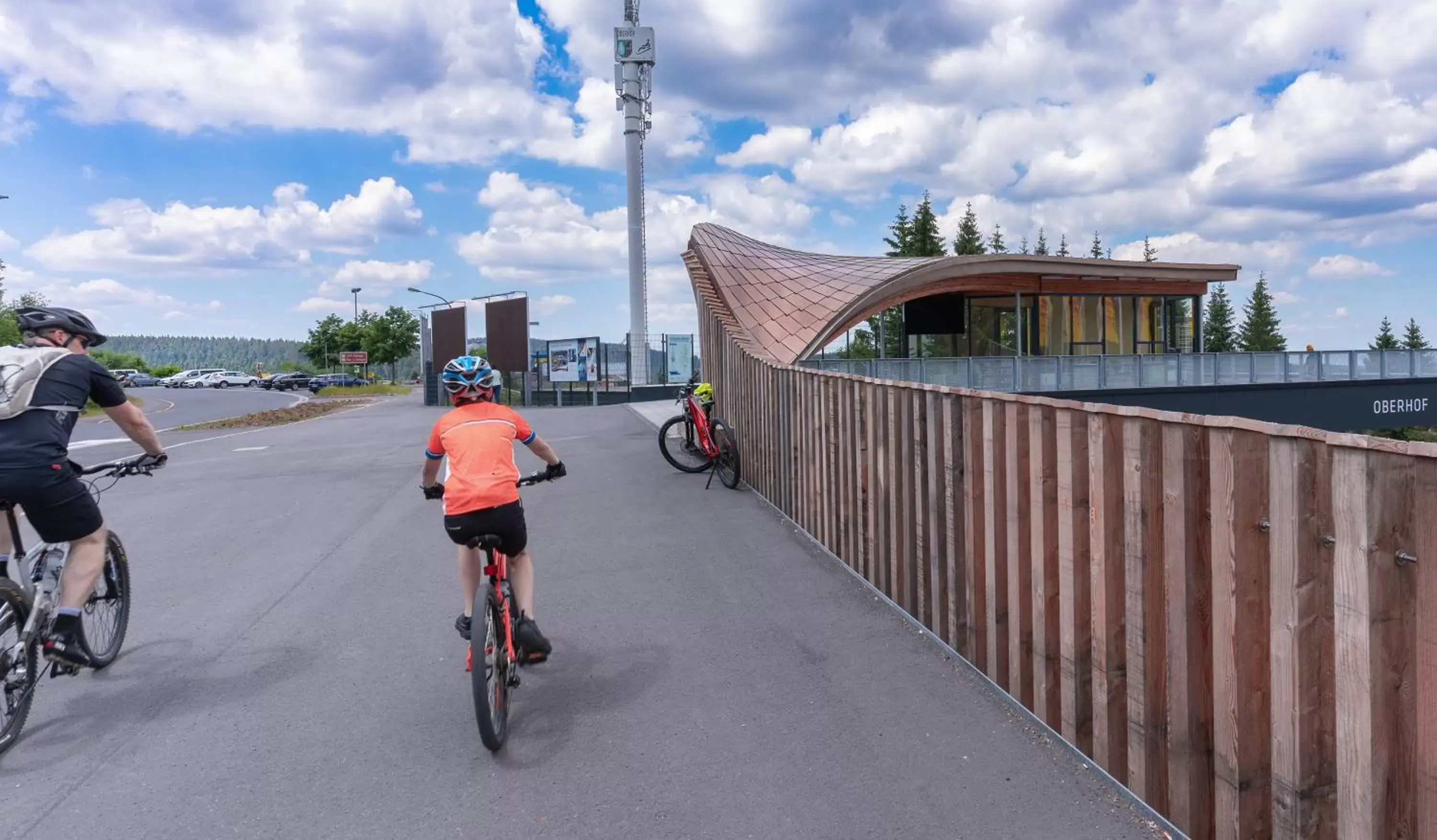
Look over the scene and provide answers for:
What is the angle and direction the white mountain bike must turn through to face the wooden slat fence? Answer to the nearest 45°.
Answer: approximately 90° to its right

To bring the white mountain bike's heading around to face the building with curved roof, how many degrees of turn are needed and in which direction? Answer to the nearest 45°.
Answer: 0° — it already faces it

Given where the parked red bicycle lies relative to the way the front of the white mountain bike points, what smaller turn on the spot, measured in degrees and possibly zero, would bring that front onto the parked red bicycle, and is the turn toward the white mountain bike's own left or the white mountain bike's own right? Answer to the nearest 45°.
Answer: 0° — it already faces it

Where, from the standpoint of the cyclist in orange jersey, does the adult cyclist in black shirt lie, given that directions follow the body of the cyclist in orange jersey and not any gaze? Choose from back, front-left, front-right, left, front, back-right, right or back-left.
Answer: left

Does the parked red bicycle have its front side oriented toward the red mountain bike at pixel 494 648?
no

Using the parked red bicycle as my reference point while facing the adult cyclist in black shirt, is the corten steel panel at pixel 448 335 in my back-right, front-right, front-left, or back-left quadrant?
back-right

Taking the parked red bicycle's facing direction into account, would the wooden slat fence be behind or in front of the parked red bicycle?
behind

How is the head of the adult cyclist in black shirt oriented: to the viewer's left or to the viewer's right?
to the viewer's right

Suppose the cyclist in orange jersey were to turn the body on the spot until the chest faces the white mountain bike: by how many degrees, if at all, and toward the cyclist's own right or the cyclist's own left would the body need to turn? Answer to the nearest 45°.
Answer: approximately 90° to the cyclist's own left

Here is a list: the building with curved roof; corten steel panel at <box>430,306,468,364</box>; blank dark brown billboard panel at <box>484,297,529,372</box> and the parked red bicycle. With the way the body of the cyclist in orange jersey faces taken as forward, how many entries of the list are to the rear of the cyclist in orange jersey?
0

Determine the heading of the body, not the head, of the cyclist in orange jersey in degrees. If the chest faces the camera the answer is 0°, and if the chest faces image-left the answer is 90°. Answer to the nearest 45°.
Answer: approximately 180°

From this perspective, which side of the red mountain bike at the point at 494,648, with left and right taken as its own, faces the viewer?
back

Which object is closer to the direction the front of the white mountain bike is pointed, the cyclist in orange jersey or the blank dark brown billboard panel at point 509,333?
the blank dark brown billboard panel

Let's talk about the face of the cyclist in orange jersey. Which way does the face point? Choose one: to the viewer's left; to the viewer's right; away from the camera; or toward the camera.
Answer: away from the camera

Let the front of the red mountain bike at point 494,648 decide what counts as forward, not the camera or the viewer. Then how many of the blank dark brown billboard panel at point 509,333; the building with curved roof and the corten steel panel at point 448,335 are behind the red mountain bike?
0

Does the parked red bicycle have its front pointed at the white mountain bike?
no
